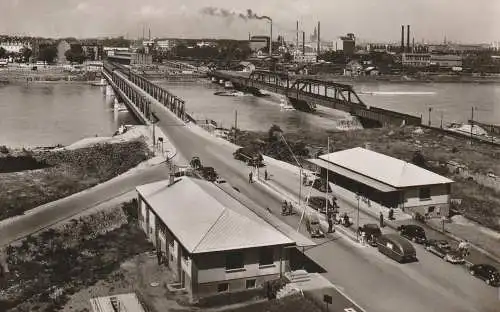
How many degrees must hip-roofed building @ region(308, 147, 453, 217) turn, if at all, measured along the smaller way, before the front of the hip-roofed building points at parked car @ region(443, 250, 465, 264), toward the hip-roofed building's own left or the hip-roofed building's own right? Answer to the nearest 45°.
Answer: approximately 45° to the hip-roofed building's own left

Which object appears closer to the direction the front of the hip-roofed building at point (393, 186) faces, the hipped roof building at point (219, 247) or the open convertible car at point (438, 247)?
the hipped roof building

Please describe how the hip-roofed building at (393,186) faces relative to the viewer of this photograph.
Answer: facing the viewer and to the left of the viewer

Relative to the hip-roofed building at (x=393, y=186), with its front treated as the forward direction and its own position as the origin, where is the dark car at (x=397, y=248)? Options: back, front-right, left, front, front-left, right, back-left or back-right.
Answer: front-left

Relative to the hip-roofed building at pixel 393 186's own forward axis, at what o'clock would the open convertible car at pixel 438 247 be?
The open convertible car is roughly at 10 o'clock from the hip-roofed building.

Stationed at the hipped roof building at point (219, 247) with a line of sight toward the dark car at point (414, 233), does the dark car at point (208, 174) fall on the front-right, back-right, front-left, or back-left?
front-left

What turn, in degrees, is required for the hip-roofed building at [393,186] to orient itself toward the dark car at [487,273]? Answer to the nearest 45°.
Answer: approximately 45° to its left

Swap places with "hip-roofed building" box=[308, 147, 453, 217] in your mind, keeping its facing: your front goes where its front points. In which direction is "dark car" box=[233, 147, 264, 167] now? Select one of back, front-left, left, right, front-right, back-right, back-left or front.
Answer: right
